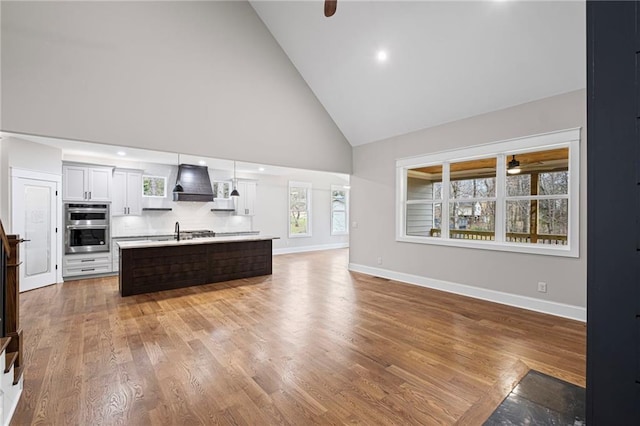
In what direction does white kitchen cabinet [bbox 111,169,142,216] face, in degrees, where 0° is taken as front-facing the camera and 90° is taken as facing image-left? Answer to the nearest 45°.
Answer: approximately 0°

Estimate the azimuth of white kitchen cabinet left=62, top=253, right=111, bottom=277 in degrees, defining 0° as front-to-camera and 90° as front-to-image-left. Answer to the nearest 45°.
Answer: approximately 0°

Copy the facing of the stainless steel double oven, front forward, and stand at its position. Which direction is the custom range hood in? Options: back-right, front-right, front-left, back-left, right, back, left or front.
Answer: left

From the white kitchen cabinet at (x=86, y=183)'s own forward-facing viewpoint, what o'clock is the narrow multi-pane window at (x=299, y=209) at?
The narrow multi-pane window is roughly at 9 o'clock from the white kitchen cabinet.

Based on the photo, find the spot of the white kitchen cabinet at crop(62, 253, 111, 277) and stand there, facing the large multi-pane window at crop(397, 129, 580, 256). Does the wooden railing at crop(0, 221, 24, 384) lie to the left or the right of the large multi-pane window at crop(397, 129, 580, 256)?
right

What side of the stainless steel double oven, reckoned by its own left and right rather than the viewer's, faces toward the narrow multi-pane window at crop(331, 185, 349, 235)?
left

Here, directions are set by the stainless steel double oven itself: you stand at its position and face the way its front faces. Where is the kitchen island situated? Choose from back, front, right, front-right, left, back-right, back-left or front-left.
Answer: front-left

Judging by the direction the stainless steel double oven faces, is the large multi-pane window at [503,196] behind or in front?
in front

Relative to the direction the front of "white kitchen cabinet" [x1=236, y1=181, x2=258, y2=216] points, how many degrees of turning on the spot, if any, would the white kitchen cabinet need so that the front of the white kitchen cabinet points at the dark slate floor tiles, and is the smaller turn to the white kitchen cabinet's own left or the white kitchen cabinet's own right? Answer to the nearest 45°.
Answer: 0° — it already faces it

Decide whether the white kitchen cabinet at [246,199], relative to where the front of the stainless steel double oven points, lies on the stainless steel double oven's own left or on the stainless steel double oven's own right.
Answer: on the stainless steel double oven's own left

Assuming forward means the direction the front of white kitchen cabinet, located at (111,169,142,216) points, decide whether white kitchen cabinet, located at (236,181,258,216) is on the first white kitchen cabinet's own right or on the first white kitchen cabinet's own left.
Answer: on the first white kitchen cabinet's own left
